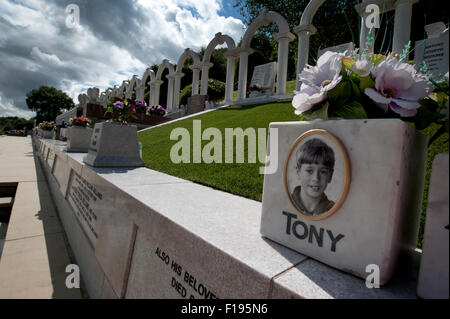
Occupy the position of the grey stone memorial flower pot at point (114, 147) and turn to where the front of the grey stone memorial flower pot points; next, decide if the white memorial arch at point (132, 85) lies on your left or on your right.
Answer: on your right

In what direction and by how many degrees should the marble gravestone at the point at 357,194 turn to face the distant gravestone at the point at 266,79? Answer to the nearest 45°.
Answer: approximately 135° to its right

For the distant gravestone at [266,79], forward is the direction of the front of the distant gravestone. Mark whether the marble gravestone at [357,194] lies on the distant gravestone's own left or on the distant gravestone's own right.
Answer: on the distant gravestone's own left

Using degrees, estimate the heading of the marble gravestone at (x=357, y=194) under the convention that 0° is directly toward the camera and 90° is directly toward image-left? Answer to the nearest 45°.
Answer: approximately 45°

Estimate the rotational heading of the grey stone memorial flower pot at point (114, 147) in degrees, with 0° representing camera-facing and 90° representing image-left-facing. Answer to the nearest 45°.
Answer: approximately 90°

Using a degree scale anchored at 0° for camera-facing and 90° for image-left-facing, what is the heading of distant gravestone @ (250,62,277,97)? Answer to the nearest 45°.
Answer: approximately 45°

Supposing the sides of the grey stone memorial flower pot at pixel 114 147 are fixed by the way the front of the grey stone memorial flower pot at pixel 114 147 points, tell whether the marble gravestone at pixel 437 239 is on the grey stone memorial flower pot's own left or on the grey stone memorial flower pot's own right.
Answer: on the grey stone memorial flower pot's own left

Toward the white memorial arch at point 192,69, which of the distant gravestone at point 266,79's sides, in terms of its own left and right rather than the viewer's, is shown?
right

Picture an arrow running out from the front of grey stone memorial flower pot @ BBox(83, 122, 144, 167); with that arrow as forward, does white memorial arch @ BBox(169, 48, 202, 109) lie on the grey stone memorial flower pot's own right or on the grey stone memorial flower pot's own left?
on the grey stone memorial flower pot's own right

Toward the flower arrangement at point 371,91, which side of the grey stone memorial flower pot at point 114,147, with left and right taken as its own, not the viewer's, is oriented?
left
